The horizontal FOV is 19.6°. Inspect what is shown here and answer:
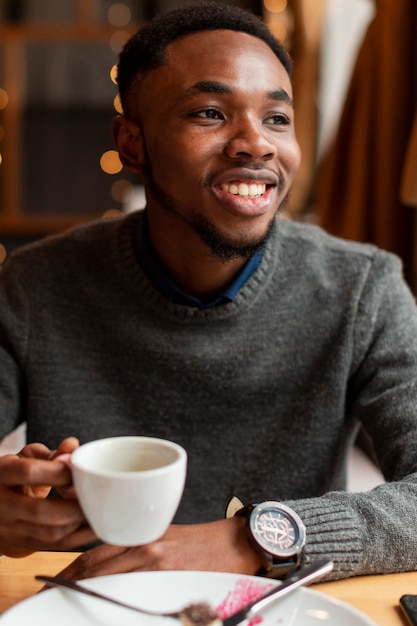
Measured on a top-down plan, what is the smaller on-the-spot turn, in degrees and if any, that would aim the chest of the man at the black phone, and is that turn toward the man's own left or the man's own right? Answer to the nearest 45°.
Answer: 0° — they already face it

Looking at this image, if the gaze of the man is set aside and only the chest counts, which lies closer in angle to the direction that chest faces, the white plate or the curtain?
the white plate

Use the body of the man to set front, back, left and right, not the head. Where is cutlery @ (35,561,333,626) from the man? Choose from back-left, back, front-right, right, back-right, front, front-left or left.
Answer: front

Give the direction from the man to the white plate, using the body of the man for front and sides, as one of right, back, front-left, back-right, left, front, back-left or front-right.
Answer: front

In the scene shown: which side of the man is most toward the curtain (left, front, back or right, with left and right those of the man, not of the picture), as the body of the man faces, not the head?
back

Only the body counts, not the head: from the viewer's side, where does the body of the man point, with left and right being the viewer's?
facing the viewer

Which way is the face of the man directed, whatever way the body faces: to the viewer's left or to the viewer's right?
to the viewer's right
